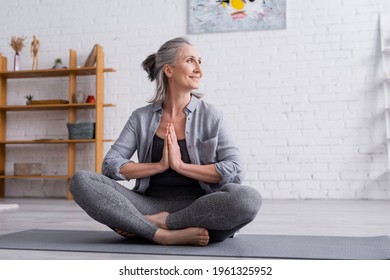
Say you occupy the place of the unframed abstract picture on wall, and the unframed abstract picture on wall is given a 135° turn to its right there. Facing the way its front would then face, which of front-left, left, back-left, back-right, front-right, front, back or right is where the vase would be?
front-left

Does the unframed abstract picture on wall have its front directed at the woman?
yes

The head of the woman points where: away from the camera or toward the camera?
toward the camera

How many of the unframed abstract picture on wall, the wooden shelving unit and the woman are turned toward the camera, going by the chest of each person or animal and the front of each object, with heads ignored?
3

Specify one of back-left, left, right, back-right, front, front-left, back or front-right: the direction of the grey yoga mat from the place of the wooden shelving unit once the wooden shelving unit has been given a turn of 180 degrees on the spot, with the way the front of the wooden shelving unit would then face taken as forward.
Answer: back

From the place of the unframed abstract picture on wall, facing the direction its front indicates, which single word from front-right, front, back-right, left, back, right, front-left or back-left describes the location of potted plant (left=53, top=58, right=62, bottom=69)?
right

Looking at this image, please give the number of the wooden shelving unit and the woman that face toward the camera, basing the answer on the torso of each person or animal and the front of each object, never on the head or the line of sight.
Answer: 2

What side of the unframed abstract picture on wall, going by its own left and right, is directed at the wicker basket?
right

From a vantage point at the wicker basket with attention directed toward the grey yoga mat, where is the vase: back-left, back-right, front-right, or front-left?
back-right

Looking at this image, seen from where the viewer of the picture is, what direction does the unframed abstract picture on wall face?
facing the viewer

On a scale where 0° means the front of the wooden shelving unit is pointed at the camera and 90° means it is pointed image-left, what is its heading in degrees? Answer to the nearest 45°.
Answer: approximately 0°

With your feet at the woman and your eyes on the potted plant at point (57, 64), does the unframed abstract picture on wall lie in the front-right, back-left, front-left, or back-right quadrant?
front-right

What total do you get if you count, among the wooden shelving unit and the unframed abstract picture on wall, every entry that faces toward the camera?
2

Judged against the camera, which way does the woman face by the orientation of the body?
toward the camera

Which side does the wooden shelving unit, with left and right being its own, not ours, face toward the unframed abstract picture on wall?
left

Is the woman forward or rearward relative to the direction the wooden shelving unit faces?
forward
